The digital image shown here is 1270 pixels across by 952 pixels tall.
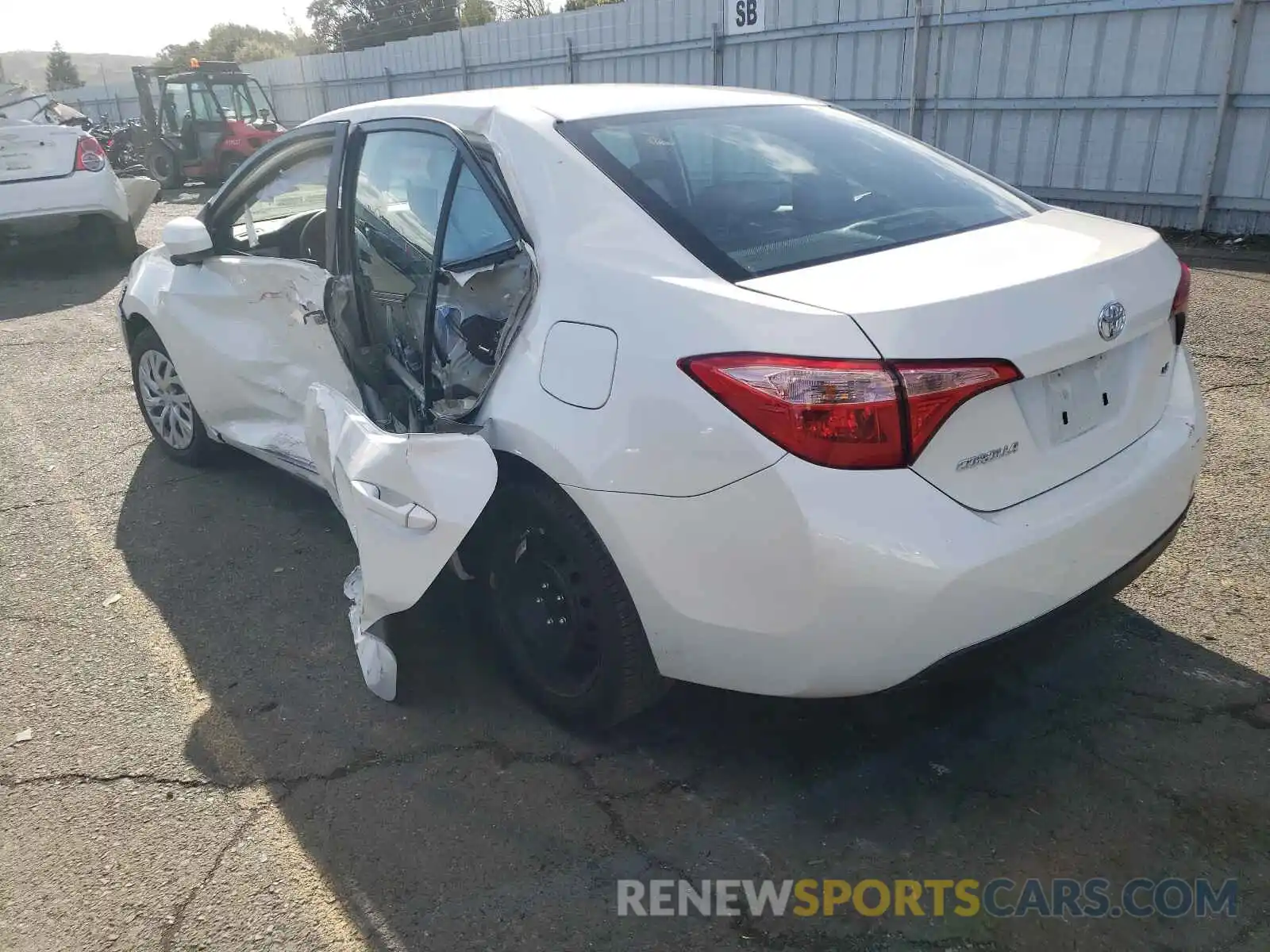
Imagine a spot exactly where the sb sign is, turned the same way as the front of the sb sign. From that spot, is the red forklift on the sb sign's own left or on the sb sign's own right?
on the sb sign's own right

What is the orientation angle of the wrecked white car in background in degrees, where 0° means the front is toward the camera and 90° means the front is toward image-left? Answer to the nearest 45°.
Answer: approximately 180°

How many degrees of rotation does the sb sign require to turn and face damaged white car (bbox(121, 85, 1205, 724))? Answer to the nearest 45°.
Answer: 0° — it already faces it

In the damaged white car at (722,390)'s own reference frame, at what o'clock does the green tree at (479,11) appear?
The green tree is roughly at 1 o'clock from the damaged white car.

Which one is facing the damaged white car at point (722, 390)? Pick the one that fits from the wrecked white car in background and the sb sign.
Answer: the sb sign

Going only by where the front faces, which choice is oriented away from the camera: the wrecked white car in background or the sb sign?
the wrecked white car in background

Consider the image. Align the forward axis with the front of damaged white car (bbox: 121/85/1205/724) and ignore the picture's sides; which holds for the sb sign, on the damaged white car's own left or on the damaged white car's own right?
on the damaged white car's own right

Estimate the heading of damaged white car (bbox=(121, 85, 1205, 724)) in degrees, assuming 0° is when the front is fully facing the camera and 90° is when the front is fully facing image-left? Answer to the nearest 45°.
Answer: approximately 135°

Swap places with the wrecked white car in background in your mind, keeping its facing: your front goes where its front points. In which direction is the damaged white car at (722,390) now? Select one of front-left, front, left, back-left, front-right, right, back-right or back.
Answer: back
